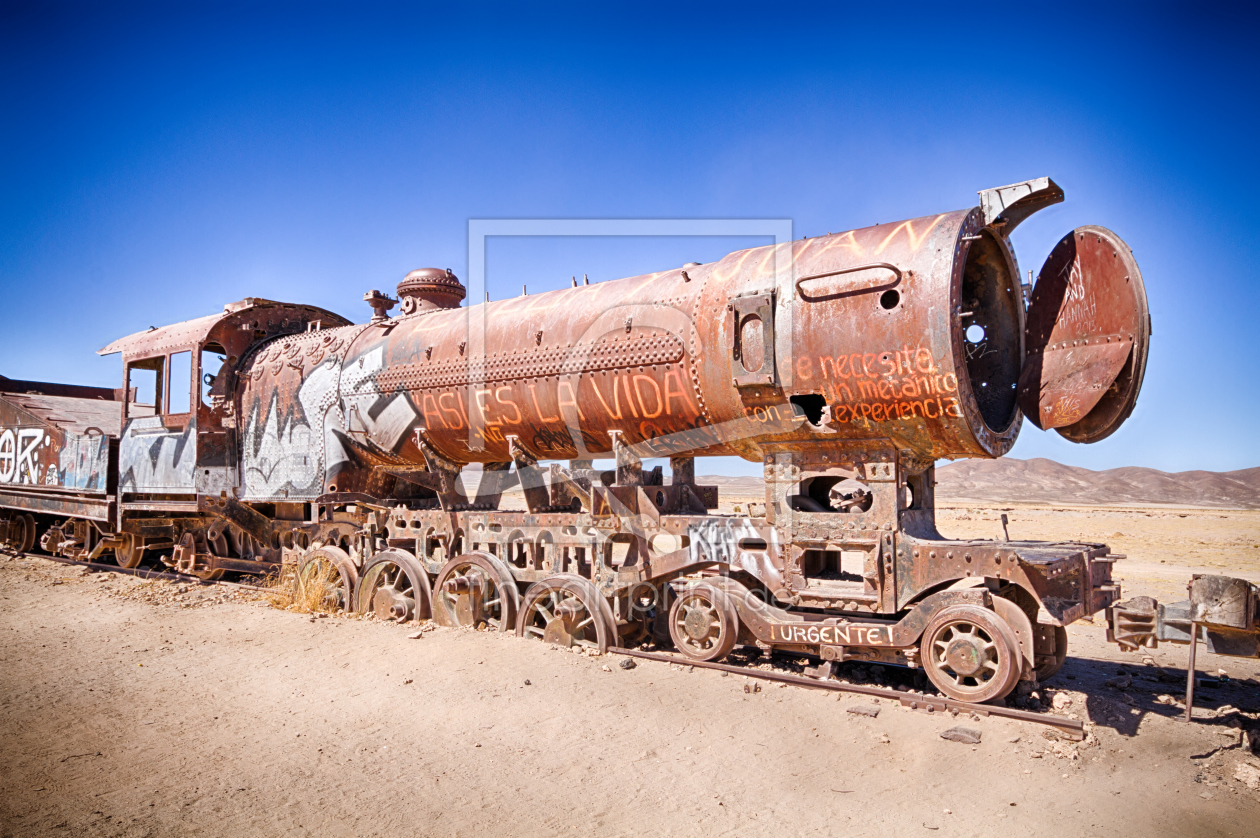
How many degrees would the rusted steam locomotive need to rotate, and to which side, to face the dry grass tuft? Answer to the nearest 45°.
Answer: approximately 180°

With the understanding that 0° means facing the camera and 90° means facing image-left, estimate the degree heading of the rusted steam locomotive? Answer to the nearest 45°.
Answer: approximately 315°
